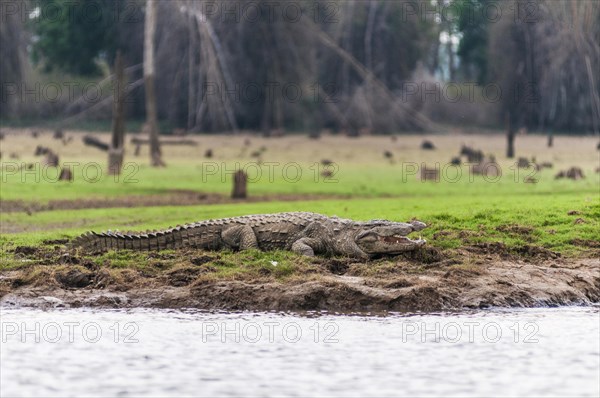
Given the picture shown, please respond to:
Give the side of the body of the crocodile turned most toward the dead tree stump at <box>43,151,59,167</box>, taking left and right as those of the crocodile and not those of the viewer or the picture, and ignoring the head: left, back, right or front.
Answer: left

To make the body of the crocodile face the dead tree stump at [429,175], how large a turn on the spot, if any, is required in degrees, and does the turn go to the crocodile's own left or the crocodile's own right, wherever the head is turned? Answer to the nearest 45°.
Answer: approximately 90° to the crocodile's own left

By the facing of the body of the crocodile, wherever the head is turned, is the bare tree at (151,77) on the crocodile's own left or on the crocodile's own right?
on the crocodile's own left

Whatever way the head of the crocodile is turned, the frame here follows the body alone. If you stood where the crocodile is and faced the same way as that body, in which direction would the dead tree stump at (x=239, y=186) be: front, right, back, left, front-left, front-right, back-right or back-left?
left

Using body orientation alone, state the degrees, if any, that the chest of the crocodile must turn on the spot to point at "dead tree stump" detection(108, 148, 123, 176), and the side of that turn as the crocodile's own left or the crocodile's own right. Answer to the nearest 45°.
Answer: approximately 90° to the crocodile's own left

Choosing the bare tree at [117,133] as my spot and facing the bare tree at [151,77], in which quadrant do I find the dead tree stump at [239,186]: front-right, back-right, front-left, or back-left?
back-right

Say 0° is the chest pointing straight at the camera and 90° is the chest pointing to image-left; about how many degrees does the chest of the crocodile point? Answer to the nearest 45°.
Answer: approximately 270°

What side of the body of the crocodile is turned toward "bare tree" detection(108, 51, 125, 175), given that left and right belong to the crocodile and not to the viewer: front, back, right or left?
left
